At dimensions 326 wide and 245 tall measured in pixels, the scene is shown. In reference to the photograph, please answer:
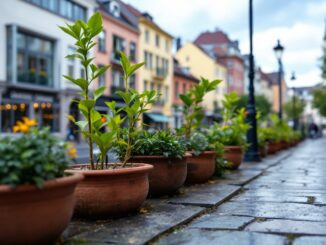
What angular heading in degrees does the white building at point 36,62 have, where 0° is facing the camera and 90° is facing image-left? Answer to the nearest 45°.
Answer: approximately 315°

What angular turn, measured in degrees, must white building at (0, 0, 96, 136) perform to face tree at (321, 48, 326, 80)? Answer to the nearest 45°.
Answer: approximately 45° to its left

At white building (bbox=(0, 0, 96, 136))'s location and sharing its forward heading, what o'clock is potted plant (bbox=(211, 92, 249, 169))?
The potted plant is roughly at 1 o'clock from the white building.

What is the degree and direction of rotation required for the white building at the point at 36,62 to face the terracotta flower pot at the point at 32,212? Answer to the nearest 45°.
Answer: approximately 45° to its right

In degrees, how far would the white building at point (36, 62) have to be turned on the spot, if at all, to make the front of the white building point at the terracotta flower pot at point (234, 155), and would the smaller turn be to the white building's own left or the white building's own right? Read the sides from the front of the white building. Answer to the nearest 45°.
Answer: approximately 45° to the white building's own right

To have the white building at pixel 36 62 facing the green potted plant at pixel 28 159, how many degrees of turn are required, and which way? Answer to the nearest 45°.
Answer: approximately 45° to its right

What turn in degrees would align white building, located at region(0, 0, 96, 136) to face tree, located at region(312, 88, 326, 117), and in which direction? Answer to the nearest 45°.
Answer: approximately 45° to its left

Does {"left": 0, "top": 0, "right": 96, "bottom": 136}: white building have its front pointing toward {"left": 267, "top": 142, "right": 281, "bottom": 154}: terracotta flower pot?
yes

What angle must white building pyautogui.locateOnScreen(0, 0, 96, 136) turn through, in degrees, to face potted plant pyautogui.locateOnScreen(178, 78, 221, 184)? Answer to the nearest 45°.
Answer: approximately 45° to its right
